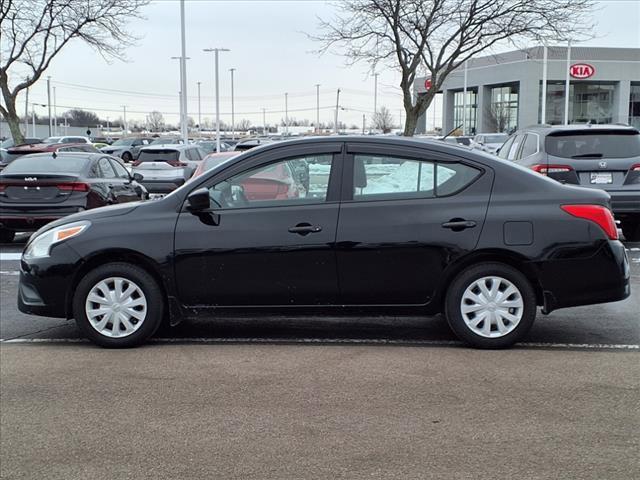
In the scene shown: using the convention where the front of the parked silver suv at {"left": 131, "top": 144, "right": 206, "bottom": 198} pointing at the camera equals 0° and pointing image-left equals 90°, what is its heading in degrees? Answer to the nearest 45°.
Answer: approximately 225°

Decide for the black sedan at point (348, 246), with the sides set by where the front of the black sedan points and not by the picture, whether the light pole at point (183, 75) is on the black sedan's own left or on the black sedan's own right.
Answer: on the black sedan's own right

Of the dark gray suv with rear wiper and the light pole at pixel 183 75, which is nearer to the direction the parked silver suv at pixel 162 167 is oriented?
the light pole

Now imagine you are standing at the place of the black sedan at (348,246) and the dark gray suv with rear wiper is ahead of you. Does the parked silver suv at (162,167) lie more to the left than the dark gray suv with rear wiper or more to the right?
left

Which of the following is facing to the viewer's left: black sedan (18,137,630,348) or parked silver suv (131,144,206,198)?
the black sedan

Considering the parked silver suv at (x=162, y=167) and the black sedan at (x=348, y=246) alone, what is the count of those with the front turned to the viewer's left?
1

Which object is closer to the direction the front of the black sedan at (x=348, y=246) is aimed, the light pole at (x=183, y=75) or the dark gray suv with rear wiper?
the light pole

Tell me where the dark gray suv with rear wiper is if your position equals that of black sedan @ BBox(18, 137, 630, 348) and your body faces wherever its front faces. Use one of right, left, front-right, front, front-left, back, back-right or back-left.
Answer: back-right

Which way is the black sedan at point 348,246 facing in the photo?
to the viewer's left

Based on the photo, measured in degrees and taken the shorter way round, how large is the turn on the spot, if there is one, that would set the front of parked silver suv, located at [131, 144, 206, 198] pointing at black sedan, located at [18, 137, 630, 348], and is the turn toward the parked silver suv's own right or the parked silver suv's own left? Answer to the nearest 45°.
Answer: approximately 135° to the parked silver suv's own right

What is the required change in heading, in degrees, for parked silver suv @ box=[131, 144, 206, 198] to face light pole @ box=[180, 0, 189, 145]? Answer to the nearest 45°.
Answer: approximately 45° to its left
